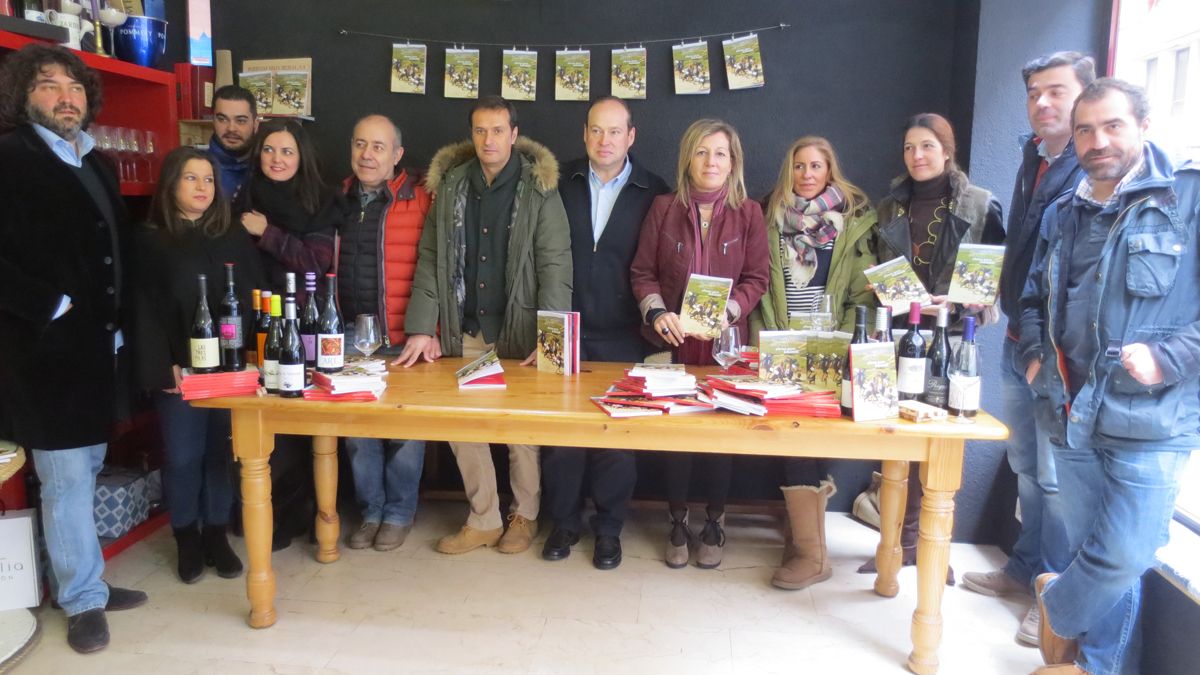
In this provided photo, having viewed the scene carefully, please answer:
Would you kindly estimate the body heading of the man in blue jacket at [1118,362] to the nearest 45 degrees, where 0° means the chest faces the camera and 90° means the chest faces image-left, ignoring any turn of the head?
approximately 45°

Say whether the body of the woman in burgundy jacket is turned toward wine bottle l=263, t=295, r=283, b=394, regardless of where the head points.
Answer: no

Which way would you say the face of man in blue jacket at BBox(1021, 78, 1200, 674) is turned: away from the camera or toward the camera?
toward the camera

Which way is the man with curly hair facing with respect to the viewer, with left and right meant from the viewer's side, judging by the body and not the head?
facing the viewer and to the right of the viewer

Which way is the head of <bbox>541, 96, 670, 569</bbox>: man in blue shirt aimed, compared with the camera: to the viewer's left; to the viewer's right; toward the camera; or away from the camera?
toward the camera

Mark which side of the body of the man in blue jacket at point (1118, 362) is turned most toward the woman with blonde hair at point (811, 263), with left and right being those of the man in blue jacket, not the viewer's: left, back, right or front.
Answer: right

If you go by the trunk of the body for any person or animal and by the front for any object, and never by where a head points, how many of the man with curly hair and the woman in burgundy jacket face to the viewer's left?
0

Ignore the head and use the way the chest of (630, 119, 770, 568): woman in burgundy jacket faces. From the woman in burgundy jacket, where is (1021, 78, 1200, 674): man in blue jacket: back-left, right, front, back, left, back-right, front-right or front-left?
front-left

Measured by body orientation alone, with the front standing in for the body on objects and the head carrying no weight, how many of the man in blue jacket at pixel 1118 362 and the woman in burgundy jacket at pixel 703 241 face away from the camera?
0

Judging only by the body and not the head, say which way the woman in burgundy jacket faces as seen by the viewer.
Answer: toward the camera
